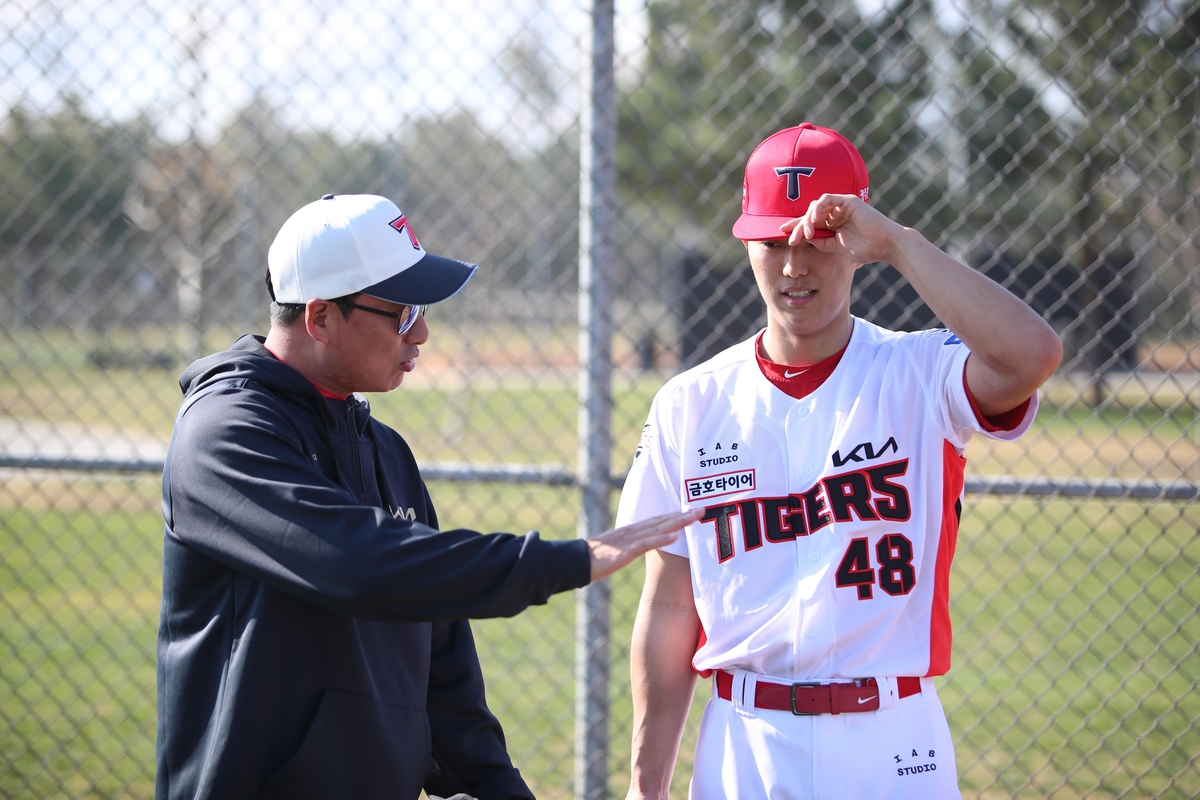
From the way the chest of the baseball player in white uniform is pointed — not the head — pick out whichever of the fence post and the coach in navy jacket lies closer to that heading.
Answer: the coach in navy jacket

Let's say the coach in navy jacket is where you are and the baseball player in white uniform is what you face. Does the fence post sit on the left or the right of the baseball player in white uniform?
left

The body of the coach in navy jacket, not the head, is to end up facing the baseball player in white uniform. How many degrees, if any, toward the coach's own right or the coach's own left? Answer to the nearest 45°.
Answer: approximately 45° to the coach's own left

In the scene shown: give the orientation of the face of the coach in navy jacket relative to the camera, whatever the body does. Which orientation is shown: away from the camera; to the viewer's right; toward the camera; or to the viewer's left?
to the viewer's right

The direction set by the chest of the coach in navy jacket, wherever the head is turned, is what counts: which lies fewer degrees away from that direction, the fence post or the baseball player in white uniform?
the baseball player in white uniform

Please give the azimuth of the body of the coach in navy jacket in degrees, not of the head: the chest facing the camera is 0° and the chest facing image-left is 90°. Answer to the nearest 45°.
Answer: approximately 315°

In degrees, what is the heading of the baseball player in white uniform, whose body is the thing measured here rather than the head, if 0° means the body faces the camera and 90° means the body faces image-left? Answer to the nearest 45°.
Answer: approximately 0°

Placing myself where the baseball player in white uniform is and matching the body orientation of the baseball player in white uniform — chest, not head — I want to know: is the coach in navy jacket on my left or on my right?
on my right

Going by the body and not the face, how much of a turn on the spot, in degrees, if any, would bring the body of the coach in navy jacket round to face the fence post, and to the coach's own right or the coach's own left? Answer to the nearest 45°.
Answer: approximately 90° to the coach's own left

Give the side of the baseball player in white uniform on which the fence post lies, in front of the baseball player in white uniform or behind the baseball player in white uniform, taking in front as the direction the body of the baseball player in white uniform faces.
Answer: behind
